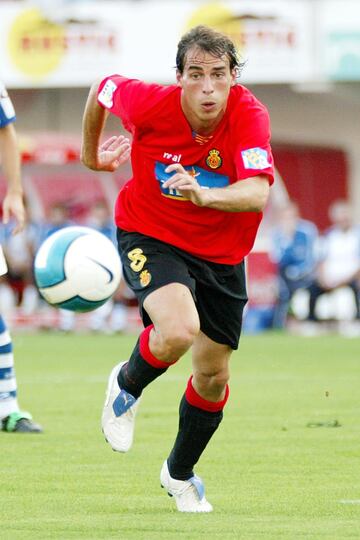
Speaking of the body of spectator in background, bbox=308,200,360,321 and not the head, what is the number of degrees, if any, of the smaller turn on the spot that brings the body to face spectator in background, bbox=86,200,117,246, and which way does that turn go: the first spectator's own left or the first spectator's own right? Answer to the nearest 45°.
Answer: approximately 90° to the first spectator's own right

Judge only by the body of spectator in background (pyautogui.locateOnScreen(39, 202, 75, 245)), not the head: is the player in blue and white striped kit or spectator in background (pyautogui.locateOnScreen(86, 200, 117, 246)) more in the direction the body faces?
the player in blue and white striped kit

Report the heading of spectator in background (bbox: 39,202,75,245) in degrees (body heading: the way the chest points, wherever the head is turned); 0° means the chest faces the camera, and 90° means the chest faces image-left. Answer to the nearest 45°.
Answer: approximately 0°

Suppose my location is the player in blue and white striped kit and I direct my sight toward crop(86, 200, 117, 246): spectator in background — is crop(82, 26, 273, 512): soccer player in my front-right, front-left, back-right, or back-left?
back-right

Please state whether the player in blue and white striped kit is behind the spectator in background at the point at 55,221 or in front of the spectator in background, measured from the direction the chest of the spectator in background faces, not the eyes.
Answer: in front

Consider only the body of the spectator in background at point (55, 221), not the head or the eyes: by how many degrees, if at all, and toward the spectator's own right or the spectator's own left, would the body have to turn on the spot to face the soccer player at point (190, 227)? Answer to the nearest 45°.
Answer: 0° — they already face them

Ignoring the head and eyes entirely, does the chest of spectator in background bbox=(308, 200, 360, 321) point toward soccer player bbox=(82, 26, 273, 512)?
yes

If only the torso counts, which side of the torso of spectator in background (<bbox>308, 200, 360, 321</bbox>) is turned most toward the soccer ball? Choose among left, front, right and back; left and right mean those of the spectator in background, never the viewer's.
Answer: front

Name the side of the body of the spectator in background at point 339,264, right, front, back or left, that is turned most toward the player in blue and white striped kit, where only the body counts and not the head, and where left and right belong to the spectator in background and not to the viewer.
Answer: front

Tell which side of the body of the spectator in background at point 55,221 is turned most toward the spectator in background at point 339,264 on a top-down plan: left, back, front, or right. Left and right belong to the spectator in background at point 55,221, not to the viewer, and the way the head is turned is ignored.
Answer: left

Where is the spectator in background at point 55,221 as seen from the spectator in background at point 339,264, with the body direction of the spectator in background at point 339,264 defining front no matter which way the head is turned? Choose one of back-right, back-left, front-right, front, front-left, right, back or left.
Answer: right

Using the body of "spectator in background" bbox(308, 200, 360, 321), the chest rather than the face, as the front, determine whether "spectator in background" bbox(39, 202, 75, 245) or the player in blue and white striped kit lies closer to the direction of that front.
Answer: the player in blue and white striped kit
